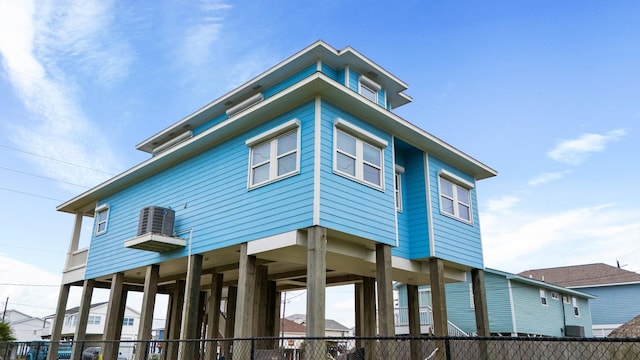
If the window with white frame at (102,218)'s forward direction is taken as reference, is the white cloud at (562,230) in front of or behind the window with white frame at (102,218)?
behind

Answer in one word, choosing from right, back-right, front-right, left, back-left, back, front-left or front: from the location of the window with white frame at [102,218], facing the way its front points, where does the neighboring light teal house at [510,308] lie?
back-left

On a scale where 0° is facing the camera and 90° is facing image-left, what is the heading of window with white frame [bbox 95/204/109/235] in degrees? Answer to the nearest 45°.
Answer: approximately 45°
